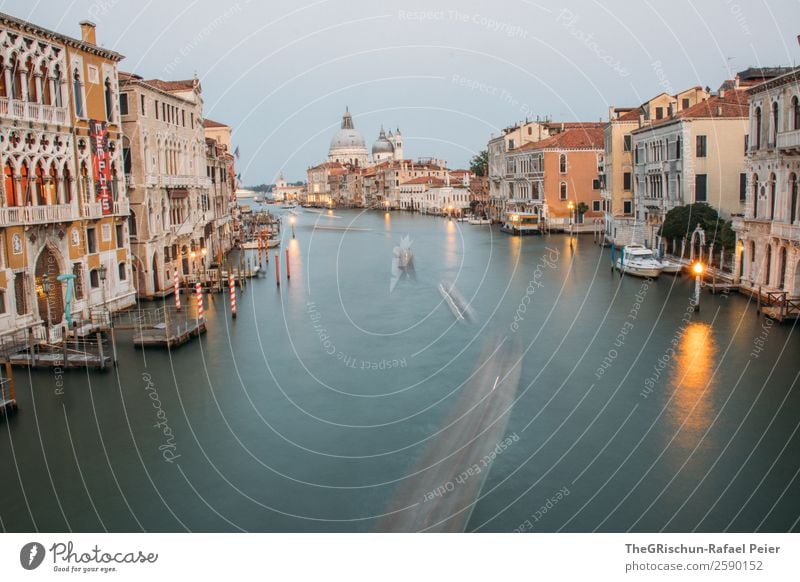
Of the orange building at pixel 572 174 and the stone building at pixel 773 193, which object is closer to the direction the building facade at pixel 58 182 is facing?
the stone building

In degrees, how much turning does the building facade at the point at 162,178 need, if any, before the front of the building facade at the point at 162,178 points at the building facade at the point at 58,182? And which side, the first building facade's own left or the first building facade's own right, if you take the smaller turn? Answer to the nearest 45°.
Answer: approximately 45° to the first building facade's own right

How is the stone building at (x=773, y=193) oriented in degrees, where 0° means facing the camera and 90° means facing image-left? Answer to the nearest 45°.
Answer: approximately 45°

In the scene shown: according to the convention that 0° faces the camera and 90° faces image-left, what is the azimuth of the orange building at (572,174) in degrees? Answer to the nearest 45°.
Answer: approximately 45°

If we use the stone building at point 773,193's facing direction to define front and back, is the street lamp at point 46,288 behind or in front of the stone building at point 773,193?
in front

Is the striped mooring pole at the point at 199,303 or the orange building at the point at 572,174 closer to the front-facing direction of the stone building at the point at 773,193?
the striped mooring pole

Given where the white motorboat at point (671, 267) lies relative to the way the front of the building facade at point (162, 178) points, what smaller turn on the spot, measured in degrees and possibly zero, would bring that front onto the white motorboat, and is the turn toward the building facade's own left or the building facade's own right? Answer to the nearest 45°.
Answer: approximately 45° to the building facade's own left

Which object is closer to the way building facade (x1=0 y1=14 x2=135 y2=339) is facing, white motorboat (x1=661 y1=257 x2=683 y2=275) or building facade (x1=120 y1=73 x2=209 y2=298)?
the white motorboat
